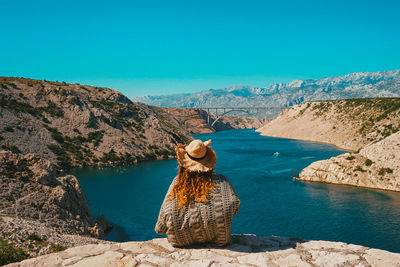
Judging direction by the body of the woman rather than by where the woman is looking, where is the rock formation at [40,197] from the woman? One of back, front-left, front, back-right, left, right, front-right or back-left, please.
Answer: front-left

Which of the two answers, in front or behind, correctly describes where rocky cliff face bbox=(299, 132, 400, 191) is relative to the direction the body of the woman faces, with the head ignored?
in front

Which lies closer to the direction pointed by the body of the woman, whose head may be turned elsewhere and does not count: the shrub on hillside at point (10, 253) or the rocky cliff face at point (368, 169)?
the rocky cliff face

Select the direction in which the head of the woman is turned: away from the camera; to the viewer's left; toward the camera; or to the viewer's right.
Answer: away from the camera

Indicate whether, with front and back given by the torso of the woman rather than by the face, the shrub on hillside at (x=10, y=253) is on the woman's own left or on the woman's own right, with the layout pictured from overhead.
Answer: on the woman's own left

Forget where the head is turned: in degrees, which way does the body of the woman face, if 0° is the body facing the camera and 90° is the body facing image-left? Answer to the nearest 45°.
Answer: approximately 180°
